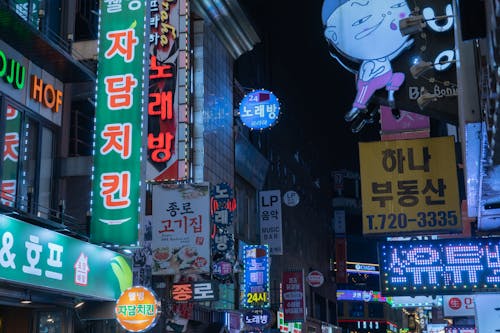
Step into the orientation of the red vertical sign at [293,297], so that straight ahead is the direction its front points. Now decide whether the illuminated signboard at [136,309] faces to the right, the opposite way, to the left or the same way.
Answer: the same way

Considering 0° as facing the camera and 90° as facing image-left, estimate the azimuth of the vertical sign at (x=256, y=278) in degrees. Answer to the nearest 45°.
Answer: approximately 0°

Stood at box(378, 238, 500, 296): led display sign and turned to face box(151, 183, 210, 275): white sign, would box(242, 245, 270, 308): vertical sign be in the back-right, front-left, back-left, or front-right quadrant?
front-right

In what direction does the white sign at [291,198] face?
toward the camera

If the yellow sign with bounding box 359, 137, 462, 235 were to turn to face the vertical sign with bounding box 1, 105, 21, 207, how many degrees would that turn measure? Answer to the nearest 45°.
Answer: approximately 90° to its right

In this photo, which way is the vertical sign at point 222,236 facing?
toward the camera

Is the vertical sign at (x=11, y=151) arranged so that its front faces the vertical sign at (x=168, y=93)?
no

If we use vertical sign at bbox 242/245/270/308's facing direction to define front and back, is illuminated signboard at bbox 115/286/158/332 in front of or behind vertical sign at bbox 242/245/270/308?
in front

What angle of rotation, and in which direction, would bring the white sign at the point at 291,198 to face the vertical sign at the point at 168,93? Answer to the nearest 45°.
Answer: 0° — it already faces it

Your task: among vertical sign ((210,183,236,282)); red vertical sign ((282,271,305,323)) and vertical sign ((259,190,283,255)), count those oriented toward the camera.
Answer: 3

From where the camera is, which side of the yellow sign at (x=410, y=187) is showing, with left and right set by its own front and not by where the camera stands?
front

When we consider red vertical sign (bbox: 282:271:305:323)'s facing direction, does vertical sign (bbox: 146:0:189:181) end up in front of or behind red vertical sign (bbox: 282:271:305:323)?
in front

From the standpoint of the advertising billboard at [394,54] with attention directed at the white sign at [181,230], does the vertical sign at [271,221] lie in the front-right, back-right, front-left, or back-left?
front-right

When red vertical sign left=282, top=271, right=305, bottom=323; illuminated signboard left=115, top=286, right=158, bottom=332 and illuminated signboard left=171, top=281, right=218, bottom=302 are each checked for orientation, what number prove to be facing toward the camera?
3

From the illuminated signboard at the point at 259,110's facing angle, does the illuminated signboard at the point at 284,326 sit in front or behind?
behind

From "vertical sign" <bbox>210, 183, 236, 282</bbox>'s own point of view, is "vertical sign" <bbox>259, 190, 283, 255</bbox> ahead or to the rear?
to the rear

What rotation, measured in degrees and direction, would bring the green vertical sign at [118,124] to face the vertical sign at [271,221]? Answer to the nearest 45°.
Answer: approximately 135° to its left

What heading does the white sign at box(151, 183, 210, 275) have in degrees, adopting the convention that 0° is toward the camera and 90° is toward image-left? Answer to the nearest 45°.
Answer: approximately 0°

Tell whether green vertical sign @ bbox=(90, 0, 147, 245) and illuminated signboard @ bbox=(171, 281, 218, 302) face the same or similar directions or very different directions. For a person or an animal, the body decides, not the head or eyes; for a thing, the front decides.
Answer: same or similar directions
